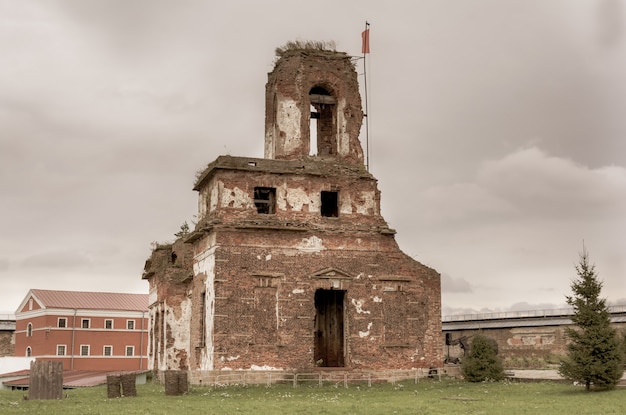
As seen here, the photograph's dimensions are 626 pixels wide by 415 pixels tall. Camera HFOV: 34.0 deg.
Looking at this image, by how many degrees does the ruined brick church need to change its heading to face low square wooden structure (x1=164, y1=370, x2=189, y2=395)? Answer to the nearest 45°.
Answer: approximately 45° to its right

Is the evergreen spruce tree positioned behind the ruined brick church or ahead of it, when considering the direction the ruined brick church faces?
ahead

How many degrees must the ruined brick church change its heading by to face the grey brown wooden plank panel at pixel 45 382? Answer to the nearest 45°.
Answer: approximately 45° to its right

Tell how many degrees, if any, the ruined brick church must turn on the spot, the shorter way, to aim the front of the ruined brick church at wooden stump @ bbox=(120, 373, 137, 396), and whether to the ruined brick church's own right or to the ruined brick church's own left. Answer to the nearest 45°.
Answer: approximately 45° to the ruined brick church's own right

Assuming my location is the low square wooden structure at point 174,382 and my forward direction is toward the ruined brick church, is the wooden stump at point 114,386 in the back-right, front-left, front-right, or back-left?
back-left

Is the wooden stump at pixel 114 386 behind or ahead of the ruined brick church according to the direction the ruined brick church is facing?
ahead

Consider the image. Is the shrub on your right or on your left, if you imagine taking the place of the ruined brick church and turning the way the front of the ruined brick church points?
on your left

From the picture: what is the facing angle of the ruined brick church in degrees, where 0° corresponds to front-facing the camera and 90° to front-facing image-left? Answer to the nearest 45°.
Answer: approximately 0°
